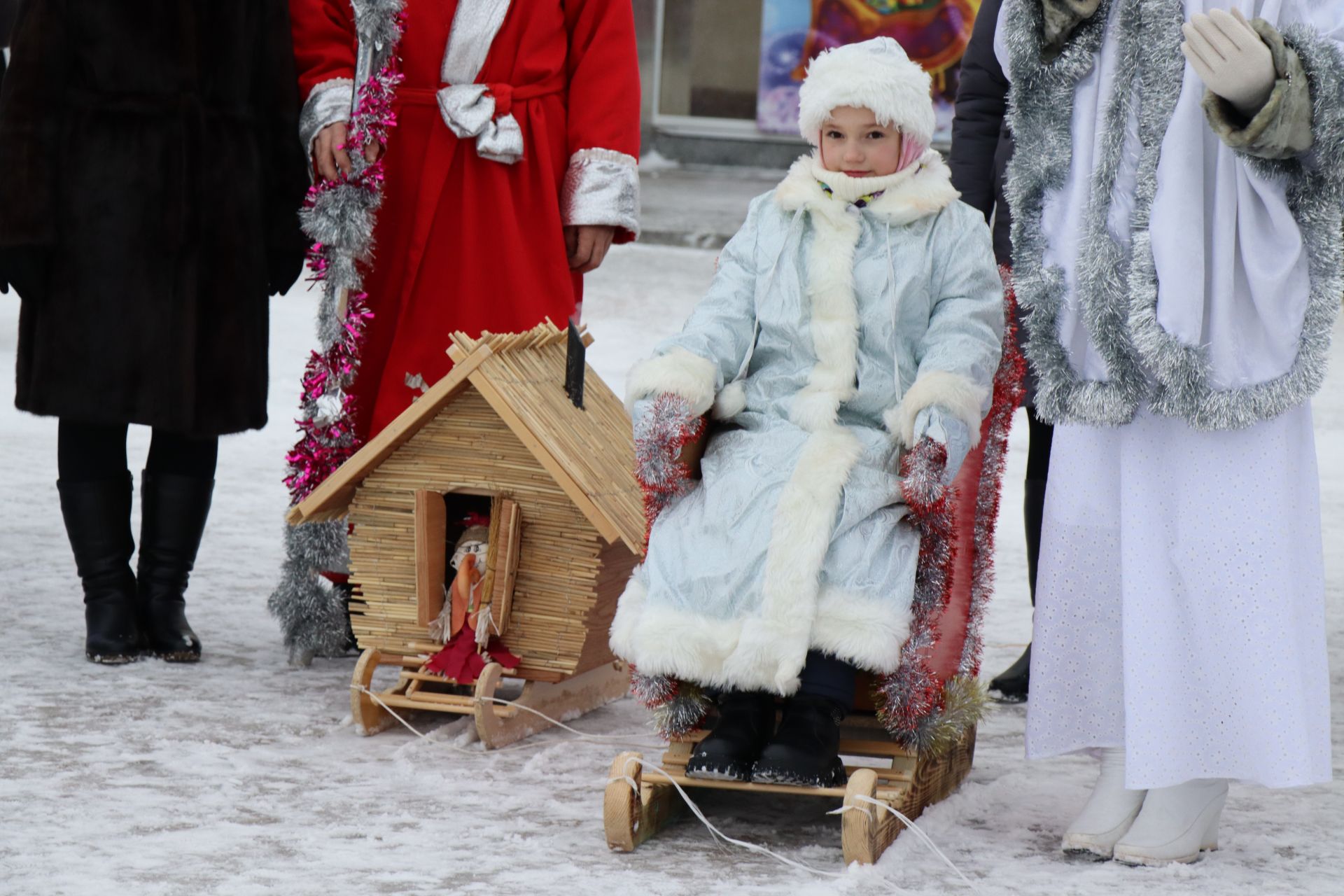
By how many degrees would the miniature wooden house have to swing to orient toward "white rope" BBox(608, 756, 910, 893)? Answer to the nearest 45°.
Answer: approximately 90° to its left

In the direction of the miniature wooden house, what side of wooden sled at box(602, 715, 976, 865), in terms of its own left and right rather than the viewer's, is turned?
right

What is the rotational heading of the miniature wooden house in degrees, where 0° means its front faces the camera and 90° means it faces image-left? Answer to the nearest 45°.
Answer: approximately 45°

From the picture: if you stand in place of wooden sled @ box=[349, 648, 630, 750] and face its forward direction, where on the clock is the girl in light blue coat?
The girl in light blue coat is roughly at 9 o'clock from the wooden sled.

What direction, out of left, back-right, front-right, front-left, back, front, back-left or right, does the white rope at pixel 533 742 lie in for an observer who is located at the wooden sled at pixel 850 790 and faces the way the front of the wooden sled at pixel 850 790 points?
right

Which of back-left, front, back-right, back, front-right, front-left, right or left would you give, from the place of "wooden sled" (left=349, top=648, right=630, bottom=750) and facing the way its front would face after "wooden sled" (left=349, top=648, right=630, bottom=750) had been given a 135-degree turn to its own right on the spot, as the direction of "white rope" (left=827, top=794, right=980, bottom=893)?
back-right

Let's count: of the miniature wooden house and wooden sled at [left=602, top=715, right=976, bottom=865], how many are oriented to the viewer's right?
0

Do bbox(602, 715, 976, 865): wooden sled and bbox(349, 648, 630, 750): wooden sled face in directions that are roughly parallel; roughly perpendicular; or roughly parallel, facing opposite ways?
roughly parallel

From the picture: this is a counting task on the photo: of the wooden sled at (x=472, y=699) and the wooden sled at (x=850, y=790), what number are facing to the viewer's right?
0

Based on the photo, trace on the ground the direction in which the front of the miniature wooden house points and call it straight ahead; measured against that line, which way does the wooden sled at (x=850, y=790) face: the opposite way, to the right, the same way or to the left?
the same way

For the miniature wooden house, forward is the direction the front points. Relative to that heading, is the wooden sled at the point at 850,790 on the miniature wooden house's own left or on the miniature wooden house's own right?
on the miniature wooden house's own left

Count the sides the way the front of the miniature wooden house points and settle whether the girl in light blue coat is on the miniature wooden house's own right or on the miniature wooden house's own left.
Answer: on the miniature wooden house's own left

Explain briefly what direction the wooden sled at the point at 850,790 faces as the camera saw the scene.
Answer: facing the viewer and to the left of the viewer

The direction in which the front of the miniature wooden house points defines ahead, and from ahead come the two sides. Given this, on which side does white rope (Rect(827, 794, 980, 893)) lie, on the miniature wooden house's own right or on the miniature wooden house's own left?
on the miniature wooden house's own left

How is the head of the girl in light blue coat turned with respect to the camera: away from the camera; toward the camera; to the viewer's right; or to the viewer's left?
toward the camera
